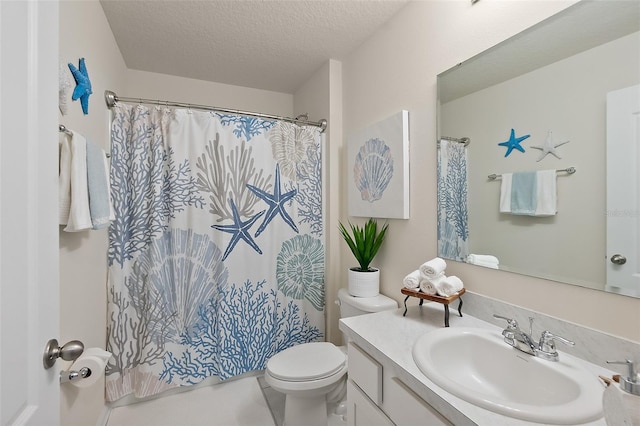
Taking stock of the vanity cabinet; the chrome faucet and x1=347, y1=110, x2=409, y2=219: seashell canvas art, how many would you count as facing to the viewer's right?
0

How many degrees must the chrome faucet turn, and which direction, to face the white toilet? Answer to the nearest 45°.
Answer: approximately 45° to its right

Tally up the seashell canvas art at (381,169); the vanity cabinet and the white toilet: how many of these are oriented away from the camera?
0

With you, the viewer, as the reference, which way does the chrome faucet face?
facing the viewer and to the left of the viewer

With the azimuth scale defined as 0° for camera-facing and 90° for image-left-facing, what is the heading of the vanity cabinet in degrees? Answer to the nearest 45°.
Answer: approximately 45°

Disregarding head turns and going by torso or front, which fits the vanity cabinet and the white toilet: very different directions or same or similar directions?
same or similar directions

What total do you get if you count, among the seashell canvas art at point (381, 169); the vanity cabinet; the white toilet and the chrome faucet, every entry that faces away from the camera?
0

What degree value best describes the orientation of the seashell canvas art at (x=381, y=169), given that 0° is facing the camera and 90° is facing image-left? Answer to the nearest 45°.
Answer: approximately 45°

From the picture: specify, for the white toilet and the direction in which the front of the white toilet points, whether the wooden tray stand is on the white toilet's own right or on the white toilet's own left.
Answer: on the white toilet's own left

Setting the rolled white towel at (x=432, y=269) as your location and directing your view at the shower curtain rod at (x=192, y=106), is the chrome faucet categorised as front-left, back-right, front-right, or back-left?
back-left

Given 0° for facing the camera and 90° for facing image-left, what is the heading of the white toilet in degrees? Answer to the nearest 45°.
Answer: approximately 45°
